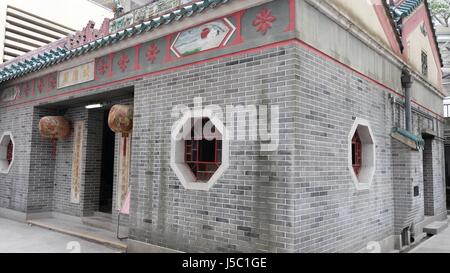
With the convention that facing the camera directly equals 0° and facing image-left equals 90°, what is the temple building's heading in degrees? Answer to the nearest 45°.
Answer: approximately 45°

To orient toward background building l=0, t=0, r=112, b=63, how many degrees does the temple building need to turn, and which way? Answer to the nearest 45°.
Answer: approximately 90° to its right
